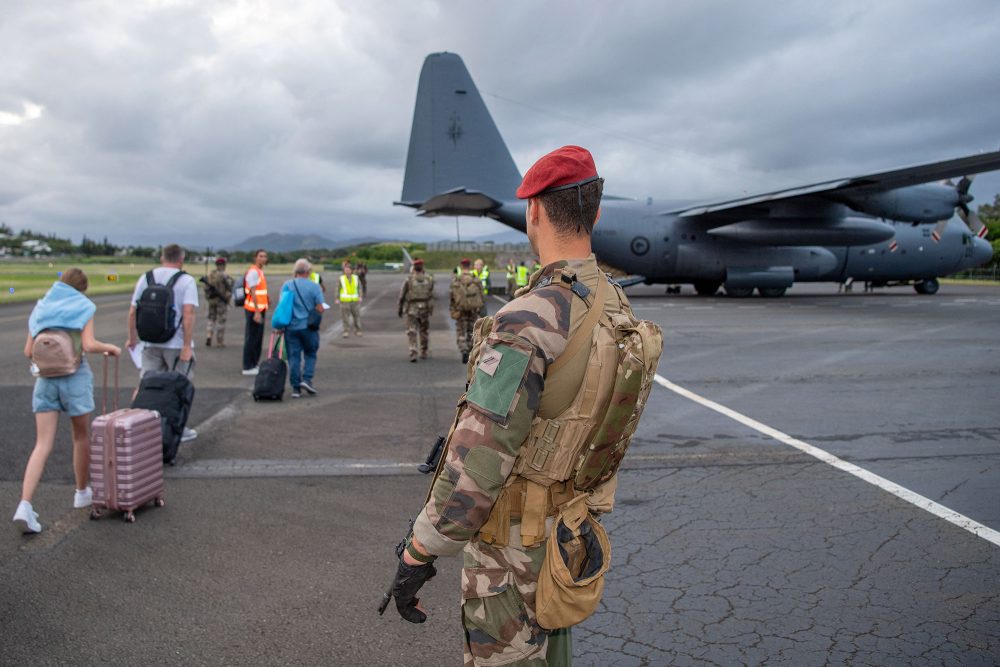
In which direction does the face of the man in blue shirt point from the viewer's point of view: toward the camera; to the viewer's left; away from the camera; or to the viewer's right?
away from the camera

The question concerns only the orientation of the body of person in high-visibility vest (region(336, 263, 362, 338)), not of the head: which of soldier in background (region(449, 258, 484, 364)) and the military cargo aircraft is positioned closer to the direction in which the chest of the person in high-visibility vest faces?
the soldier in background

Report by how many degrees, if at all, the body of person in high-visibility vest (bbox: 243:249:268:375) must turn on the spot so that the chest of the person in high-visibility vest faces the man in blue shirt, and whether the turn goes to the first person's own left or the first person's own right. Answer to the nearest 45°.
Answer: approximately 45° to the first person's own right

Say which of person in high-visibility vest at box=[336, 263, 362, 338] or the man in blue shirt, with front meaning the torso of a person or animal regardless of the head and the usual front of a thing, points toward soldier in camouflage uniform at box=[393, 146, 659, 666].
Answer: the person in high-visibility vest

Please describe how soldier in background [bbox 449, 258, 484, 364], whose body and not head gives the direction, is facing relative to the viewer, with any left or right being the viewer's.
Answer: facing away from the viewer

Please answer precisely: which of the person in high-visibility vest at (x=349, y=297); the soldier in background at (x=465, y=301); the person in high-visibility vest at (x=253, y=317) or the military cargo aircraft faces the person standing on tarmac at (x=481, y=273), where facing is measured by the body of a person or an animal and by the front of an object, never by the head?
the soldier in background

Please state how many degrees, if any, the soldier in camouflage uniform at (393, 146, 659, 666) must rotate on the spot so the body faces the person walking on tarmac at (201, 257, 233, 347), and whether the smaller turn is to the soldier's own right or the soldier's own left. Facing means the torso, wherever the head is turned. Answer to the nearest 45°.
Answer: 0° — they already face them

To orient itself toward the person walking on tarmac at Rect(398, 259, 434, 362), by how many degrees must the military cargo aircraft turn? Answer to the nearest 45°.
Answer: approximately 135° to its right
